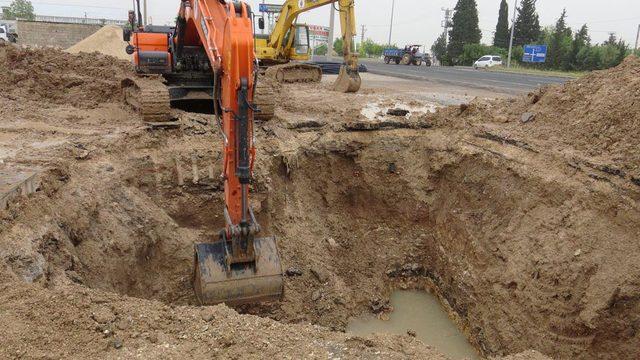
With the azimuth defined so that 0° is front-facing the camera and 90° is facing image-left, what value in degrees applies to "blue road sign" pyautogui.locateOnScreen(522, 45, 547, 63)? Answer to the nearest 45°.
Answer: approximately 0°

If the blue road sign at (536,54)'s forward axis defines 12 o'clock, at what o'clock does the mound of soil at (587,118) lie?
The mound of soil is roughly at 12 o'clock from the blue road sign.

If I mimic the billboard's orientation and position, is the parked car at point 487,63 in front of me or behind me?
in front

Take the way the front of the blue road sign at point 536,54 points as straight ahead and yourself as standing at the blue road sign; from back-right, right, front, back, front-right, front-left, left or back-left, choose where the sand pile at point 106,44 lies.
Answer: front-right

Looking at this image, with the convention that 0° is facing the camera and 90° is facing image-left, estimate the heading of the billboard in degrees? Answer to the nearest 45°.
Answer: approximately 0°

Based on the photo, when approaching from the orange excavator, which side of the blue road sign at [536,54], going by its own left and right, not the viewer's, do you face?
front

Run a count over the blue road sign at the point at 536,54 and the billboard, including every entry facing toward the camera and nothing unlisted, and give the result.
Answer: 2

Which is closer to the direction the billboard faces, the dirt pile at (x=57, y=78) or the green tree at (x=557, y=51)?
the dirt pile

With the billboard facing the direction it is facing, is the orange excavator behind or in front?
in front

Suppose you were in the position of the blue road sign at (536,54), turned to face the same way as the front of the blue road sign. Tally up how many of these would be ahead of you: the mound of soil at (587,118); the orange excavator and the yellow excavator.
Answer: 3
